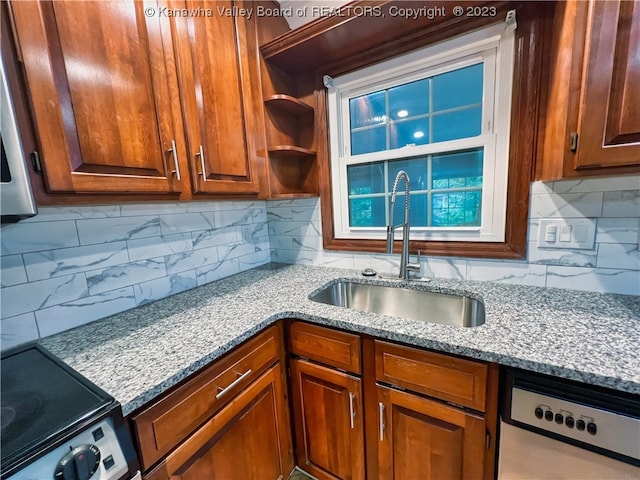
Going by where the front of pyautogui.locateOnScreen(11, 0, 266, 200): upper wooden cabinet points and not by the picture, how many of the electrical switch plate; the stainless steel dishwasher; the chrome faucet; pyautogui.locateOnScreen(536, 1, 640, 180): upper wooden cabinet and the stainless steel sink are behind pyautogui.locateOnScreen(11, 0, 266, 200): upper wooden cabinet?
0

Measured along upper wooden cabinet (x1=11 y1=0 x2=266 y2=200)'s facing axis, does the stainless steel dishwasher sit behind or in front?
in front

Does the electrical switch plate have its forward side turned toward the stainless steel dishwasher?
yes

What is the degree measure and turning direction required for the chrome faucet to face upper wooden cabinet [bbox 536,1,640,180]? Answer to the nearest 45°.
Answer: approximately 90° to its left

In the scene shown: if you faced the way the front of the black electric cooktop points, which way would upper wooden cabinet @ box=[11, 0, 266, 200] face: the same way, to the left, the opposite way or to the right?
the same way

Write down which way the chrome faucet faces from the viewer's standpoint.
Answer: facing the viewer and to the left of the viewer

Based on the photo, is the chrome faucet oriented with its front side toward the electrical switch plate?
no

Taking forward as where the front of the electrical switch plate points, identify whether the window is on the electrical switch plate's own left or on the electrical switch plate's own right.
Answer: on the electrical switch plate's own right

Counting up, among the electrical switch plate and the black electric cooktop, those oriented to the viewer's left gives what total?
0

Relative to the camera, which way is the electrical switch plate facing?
toward the camera

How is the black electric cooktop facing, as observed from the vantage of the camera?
facing the viewer and to the right of the viewer

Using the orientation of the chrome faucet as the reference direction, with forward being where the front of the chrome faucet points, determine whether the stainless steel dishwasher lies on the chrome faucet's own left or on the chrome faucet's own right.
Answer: on the chrome faucet's own left

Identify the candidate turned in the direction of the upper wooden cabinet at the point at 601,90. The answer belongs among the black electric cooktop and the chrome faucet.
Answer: the black electric cooktop

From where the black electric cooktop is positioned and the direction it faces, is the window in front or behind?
in front

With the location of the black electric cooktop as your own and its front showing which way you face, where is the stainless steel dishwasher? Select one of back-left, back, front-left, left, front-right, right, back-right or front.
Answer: front

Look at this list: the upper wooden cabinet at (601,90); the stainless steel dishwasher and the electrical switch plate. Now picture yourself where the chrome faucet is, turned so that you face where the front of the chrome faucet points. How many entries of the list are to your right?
0
